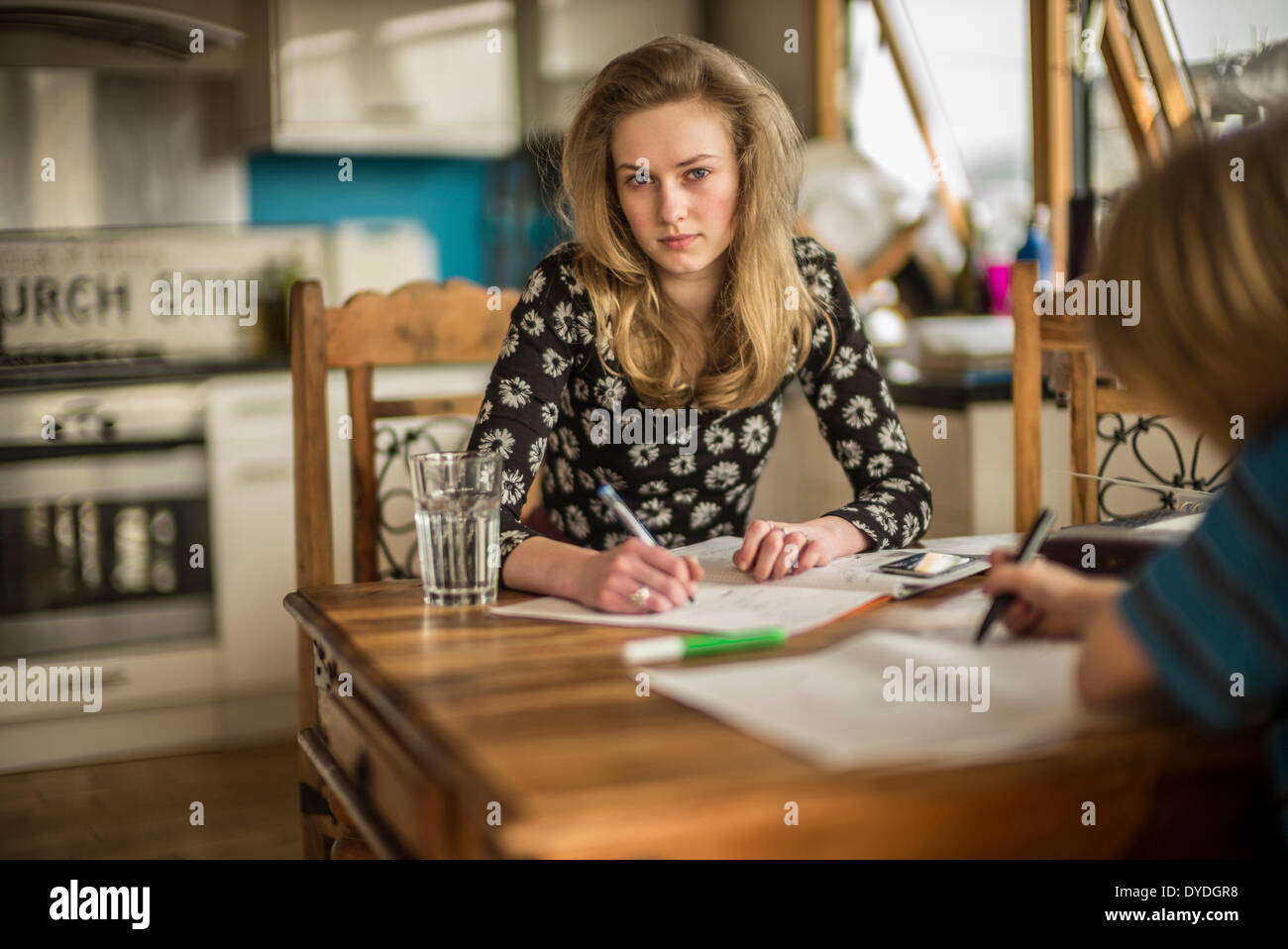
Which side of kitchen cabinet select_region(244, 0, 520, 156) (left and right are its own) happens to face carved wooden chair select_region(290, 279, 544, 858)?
front

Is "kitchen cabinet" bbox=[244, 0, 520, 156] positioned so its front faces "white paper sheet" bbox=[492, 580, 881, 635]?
yes

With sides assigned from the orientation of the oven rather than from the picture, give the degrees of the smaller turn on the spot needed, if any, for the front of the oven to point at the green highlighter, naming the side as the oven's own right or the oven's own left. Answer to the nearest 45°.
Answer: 0° — it already faces it

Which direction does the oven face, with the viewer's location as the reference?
facing the viewer

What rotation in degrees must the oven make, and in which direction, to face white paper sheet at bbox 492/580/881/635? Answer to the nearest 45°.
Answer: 0° — it already faces it

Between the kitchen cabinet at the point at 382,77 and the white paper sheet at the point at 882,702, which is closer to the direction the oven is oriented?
the white paper sheet

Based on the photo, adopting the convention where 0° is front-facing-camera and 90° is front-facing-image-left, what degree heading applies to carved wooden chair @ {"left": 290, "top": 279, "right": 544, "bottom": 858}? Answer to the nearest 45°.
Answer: approximately 315°

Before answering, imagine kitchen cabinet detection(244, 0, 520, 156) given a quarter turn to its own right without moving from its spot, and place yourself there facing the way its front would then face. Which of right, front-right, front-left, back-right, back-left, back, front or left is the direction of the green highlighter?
left

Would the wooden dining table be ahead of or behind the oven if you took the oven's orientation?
ahead

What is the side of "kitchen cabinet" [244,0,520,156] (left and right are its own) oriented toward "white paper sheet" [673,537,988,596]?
front

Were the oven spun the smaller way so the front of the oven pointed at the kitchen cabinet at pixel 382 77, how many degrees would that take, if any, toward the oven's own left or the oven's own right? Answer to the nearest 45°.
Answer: approximately 135° to the oven's own left
